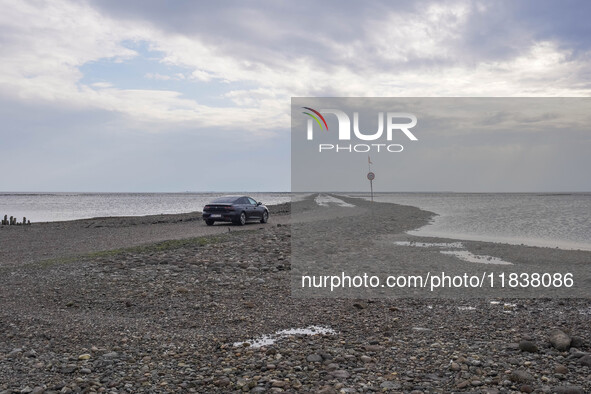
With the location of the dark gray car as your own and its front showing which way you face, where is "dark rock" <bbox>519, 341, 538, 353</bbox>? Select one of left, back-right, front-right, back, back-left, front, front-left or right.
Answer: back-right

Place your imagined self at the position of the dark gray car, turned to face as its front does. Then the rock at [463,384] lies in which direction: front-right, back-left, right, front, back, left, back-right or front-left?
back-right

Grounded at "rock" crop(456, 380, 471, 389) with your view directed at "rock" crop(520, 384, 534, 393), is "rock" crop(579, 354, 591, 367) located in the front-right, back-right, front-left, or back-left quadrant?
front-left

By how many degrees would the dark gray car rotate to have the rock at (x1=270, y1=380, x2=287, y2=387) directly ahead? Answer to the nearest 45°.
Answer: approximately 135° to its right

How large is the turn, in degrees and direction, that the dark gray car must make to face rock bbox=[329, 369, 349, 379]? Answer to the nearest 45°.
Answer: approximately 135° to its right

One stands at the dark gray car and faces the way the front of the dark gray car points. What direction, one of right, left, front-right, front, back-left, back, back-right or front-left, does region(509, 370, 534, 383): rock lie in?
back-right

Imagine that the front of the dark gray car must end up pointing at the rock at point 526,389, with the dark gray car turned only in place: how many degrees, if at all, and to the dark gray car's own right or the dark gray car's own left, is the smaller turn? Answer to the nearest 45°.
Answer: approximately 135° to the dark gray car's own right

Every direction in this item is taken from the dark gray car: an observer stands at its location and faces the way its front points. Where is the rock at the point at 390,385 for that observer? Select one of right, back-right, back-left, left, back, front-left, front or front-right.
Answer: back-right

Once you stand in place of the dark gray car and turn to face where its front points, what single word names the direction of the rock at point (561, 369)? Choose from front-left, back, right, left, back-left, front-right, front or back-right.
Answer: back-right

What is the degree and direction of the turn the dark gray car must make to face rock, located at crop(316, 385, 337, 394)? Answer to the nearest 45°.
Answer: approximately 135° to its right

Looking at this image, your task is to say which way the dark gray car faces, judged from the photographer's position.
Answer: facing away from the viewer and to the right of the viewer

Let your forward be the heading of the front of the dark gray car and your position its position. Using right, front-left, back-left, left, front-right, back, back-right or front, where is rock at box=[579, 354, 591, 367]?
back-right

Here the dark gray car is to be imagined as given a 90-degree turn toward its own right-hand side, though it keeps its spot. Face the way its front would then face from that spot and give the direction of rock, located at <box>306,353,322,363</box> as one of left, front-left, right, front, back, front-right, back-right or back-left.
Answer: front-right

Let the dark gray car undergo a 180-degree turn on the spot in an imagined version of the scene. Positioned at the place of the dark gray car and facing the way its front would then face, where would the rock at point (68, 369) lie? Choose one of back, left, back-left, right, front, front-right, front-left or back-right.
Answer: front-left

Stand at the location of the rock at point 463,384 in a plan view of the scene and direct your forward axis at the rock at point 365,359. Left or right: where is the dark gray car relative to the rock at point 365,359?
right
